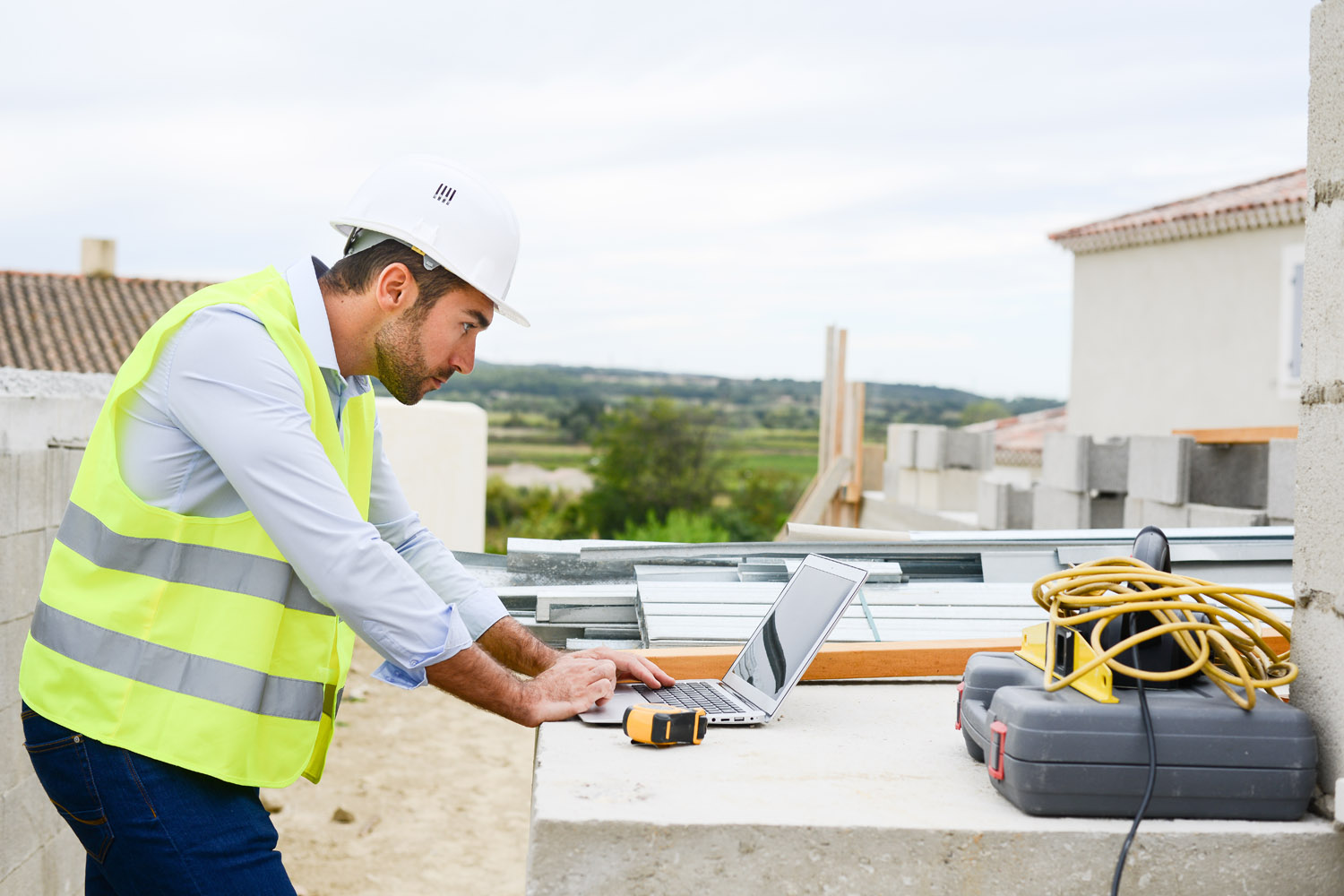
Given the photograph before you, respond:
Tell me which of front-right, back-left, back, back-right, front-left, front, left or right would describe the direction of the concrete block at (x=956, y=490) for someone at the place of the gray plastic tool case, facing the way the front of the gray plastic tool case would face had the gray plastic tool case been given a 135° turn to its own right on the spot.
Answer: front-left

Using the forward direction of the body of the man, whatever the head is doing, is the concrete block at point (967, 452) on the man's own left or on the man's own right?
on the man's own left

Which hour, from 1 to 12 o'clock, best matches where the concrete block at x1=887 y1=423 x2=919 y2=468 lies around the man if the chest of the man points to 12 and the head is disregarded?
The concrete block is roughly at 10 o'clock from the man.

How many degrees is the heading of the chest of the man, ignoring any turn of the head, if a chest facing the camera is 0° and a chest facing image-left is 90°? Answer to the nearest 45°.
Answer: approximately 270°

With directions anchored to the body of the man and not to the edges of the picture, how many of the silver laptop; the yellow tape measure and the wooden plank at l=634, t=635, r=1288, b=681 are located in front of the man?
3

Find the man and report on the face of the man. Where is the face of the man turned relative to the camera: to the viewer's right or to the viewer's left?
to the viewer's right
